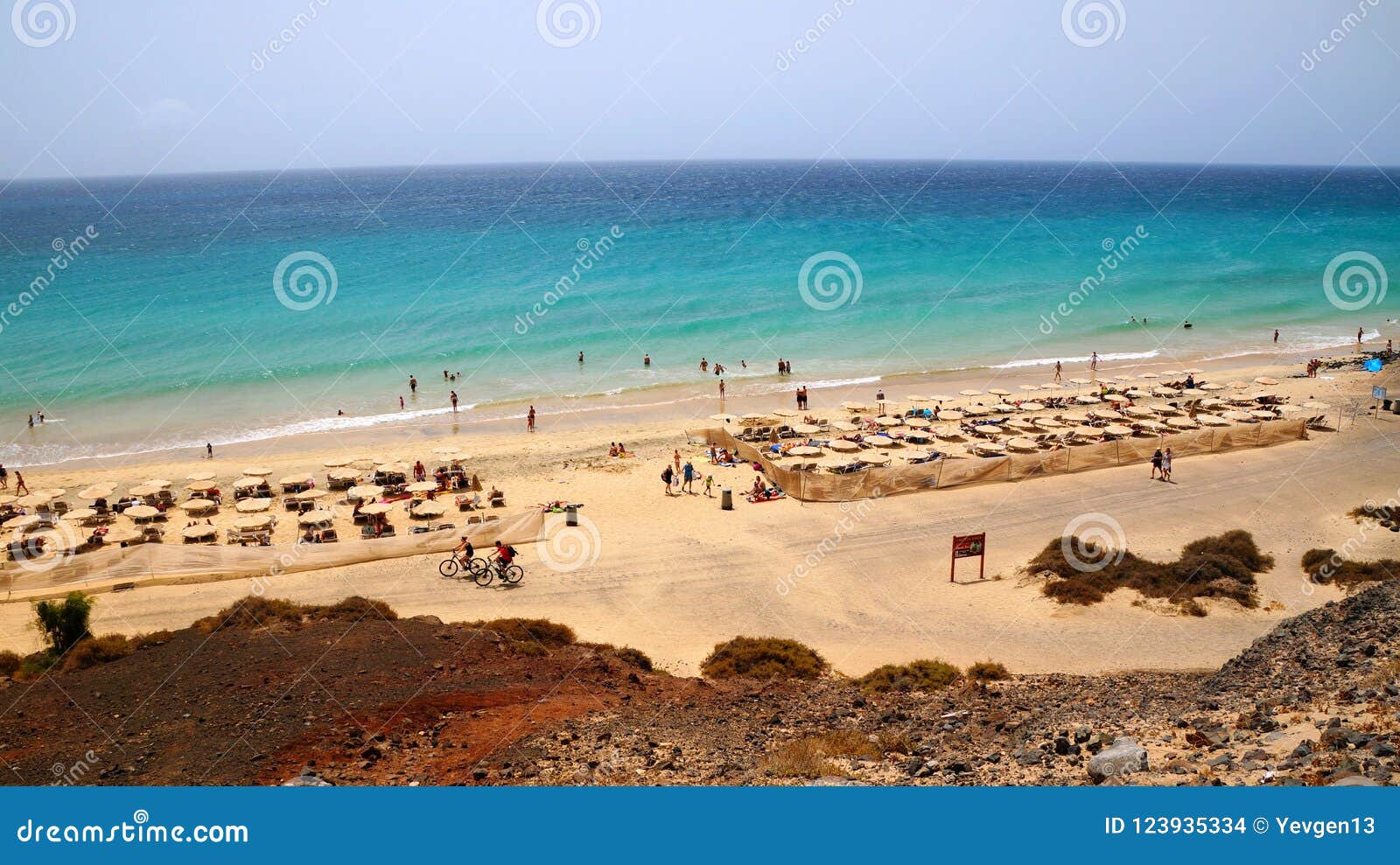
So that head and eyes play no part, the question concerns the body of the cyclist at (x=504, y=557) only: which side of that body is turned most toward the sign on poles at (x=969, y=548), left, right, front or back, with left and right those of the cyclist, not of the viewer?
back

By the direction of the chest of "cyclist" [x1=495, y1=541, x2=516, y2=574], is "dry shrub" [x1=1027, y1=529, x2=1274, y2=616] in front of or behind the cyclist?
behind

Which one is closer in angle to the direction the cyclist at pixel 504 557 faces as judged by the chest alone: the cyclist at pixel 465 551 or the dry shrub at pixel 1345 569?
the cyclist

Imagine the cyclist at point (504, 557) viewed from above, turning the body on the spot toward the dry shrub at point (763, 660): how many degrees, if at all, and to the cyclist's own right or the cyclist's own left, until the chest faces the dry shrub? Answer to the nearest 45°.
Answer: approximately 135° to the cyclist's own left

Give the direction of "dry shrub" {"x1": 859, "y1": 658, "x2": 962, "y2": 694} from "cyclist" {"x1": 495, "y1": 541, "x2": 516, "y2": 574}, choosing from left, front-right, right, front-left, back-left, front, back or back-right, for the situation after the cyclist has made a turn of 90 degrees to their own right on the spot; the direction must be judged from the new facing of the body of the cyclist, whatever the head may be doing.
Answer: back-right

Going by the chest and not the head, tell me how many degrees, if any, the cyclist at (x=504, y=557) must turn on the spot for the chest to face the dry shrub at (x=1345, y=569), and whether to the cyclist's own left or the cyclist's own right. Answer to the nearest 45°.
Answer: approximately 180°

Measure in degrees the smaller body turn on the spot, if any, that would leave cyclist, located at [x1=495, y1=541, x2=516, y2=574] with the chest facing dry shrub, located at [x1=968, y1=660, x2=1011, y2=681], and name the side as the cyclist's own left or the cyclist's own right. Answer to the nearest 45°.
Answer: approximately 135° to the cyclist's own left

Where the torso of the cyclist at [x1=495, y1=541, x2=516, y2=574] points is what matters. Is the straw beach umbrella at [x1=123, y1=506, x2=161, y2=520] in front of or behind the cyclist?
in front

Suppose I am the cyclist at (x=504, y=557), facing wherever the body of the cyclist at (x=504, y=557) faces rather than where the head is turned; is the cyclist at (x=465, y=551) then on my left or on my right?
on my right

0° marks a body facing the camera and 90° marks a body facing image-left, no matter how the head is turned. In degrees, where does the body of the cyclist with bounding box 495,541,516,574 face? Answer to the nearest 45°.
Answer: approximately 90°

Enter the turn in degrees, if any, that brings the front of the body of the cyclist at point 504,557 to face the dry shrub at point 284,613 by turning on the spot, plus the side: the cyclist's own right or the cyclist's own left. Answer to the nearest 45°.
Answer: approximately 45° to the cyclist's own left

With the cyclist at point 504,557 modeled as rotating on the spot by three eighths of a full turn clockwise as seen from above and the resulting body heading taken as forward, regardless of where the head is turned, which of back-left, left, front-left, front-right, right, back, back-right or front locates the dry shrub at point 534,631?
back-right

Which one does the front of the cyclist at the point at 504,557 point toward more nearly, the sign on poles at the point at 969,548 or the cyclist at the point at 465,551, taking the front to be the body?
the cyclist
